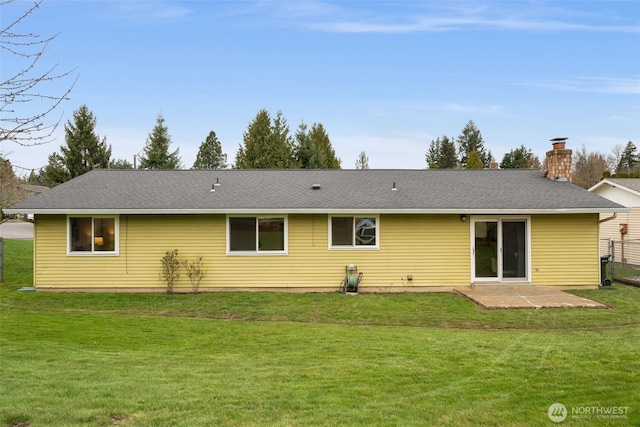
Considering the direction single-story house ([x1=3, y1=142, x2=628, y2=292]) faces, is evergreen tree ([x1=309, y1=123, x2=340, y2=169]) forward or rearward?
forward

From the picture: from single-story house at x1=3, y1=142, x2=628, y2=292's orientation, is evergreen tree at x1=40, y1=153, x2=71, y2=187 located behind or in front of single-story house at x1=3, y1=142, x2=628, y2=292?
in front

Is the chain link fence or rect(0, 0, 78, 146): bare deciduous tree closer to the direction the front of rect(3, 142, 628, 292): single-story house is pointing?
the chain link fence

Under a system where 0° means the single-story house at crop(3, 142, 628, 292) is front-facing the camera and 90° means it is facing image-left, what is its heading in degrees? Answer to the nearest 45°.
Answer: approximately 180°

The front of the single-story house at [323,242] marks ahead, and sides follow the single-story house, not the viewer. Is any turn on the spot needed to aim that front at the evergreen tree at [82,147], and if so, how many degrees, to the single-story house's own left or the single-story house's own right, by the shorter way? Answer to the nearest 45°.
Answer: approximately 45° to the single-story house's own left

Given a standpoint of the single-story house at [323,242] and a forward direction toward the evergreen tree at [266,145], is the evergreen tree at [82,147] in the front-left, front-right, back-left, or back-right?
front-left

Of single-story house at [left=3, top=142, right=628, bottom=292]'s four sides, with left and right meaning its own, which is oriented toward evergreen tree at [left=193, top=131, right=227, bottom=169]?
front

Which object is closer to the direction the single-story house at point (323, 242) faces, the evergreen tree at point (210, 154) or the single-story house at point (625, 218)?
the evergreen tree

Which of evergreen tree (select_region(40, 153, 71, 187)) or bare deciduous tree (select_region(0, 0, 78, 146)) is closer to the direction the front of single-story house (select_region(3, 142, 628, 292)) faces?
the evergreen tree

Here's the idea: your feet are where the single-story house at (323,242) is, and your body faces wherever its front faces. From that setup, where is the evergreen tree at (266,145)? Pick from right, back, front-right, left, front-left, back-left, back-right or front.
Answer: front

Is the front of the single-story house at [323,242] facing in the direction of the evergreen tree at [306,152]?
yes

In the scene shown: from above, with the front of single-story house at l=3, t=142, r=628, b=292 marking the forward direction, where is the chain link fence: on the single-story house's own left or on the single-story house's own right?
on the single-story house's own right

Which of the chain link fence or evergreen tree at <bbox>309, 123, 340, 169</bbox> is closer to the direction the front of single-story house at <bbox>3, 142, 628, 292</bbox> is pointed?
the evergreen tree
